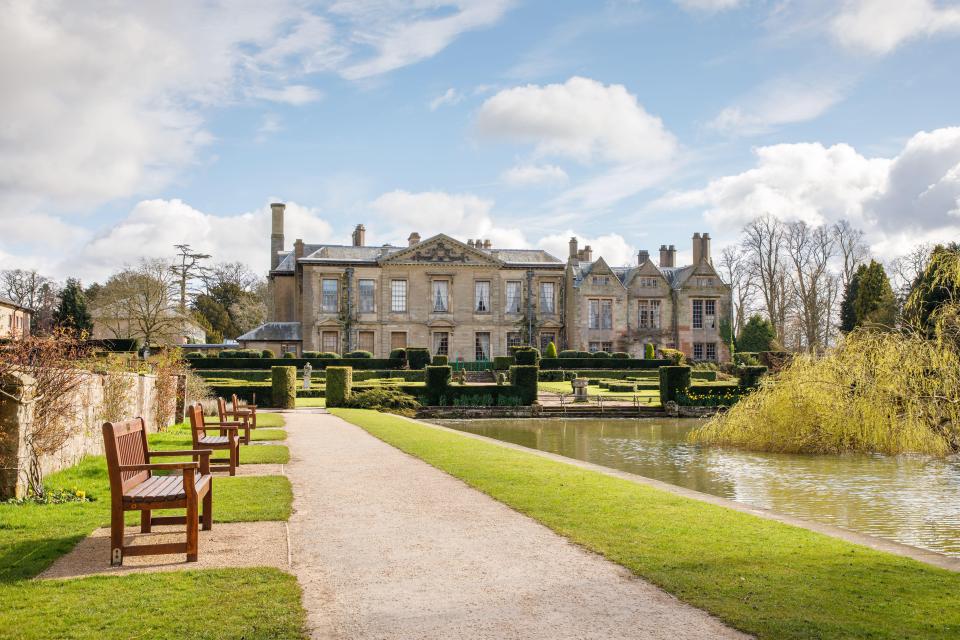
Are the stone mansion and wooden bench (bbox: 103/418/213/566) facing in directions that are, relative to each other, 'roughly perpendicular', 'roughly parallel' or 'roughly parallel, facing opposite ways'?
roughly perpendicular

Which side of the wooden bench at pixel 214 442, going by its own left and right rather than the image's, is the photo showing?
right

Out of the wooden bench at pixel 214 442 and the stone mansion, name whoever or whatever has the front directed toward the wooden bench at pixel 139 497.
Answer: the stone mansion

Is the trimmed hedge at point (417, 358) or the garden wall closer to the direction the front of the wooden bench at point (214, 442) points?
the trimmed hedge

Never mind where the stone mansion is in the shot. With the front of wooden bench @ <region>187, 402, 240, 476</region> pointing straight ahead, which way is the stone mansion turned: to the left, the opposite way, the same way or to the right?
to the right

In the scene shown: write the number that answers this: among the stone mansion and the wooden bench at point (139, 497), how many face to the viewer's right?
1

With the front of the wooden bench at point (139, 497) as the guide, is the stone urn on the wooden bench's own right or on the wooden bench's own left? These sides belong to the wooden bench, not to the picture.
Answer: on the wooden bench's own left

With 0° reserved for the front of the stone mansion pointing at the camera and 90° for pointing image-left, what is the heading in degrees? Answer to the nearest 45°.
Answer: approximately 0°

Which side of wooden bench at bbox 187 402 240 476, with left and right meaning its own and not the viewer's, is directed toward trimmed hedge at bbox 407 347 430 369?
left

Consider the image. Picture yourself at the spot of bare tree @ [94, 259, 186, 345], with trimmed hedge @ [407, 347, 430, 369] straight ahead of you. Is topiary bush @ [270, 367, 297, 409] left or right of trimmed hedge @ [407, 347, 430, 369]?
right

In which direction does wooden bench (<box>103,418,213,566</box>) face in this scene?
to the viewer's right
